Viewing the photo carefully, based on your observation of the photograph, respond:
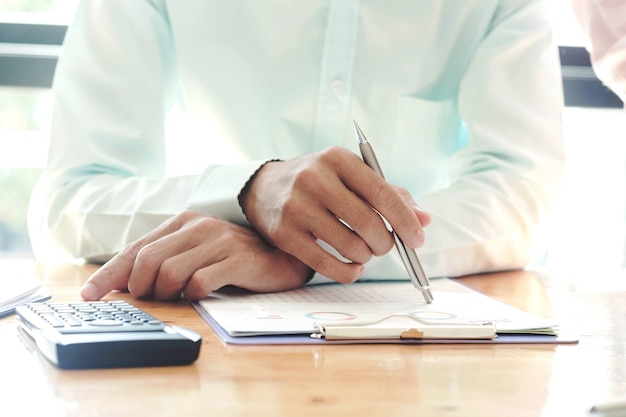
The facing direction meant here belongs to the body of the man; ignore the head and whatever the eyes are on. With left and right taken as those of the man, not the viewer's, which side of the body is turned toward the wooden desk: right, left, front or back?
front

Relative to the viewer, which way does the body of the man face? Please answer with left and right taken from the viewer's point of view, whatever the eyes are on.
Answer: facing the viewer

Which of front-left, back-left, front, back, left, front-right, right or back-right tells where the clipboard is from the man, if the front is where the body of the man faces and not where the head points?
front

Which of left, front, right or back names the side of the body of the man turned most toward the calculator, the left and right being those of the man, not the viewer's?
front

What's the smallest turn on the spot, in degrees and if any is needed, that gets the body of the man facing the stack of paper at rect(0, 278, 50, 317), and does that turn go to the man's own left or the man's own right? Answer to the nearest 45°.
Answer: approximately 45° to the man's own right
